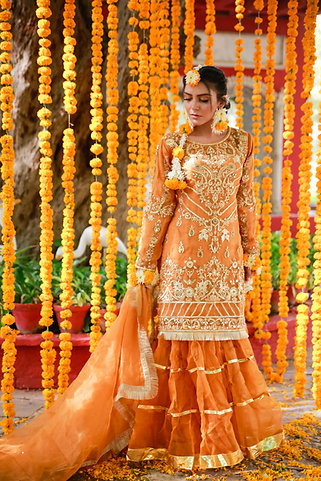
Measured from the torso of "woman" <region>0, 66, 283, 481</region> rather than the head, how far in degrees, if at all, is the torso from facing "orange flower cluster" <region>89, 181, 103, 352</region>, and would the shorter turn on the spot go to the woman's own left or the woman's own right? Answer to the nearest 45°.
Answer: approximately 135° to the woman's own right

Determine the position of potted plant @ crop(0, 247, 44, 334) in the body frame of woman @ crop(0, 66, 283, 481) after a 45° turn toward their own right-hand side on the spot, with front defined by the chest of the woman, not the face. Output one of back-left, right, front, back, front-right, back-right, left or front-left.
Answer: right

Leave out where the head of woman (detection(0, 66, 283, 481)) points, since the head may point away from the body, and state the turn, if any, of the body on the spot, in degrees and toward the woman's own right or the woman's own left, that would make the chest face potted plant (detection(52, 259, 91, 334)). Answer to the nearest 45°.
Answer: approximately 135° to the woman's own right

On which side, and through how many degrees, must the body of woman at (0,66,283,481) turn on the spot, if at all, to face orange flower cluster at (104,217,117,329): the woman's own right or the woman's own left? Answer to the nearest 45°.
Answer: approximately 135° to the woman's own right

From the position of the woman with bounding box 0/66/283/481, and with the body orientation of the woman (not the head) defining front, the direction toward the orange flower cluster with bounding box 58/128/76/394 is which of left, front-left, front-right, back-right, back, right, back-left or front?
back-right

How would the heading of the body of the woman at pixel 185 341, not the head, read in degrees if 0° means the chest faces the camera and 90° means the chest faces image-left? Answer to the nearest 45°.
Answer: approximately 0°

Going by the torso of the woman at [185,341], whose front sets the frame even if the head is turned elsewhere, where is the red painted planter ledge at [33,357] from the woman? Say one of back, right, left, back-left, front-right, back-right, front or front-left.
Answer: back-right
